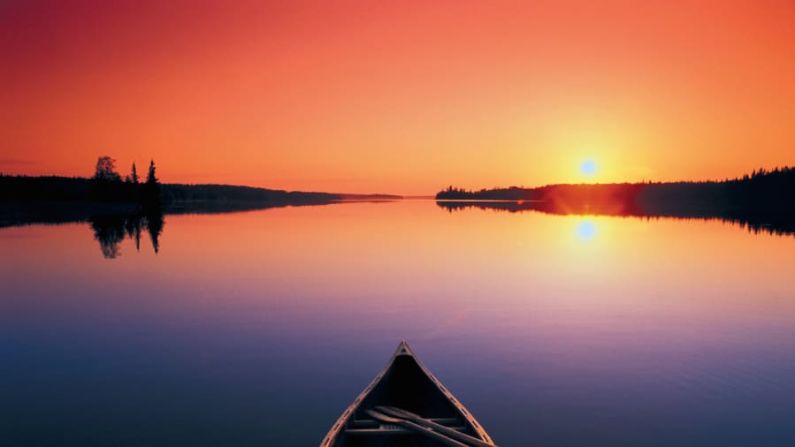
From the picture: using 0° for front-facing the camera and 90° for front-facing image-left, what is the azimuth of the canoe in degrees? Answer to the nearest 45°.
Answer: approximately 180°
